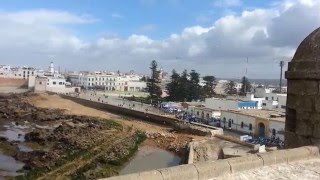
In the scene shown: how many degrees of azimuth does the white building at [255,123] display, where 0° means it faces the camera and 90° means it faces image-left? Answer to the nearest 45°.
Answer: approximately 45°

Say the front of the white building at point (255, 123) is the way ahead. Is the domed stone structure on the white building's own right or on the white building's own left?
on the white building's own left

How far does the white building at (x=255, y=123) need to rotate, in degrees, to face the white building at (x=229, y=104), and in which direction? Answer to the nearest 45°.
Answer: approximately 135° to its right

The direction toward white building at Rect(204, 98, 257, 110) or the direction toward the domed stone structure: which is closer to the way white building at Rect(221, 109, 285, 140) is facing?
the domed stone structure

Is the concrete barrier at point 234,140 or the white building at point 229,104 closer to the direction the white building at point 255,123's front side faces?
the concrete barrier

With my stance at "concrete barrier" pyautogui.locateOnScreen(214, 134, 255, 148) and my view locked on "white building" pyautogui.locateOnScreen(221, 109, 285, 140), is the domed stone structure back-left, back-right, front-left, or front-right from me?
back-right

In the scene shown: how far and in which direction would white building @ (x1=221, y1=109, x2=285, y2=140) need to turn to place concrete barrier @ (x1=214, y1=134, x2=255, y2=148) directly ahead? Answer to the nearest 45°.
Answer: approximately 45° to its left
